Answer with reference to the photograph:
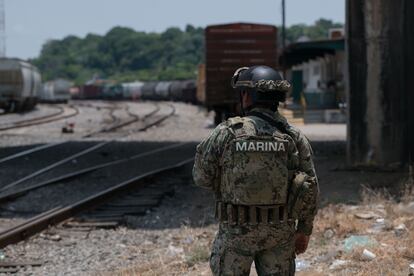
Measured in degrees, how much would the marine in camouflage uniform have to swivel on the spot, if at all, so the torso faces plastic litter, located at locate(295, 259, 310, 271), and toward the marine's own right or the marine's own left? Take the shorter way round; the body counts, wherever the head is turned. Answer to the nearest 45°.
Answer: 0° — they already face it

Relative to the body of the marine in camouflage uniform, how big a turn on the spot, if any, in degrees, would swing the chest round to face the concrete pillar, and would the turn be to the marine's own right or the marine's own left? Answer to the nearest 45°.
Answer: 0° — they already face it

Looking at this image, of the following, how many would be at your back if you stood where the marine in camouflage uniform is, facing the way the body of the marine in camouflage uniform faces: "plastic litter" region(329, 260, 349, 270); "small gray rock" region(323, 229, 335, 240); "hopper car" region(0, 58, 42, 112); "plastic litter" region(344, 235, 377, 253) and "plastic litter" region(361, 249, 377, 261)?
0

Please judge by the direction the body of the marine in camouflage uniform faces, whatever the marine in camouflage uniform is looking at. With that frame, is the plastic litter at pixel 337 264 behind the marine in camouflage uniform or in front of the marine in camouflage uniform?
in front

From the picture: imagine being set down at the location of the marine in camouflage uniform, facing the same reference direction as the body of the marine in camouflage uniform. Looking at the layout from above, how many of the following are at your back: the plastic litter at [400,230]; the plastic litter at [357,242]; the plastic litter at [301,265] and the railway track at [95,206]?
0

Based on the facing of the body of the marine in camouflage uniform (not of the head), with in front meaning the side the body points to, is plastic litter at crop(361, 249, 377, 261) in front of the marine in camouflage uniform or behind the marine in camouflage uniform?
in front

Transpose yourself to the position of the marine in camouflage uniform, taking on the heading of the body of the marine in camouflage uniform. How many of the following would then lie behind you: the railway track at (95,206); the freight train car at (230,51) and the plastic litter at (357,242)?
0

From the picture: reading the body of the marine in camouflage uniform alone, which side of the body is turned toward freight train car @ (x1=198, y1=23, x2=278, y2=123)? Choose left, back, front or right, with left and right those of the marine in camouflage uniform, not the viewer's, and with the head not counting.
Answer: front

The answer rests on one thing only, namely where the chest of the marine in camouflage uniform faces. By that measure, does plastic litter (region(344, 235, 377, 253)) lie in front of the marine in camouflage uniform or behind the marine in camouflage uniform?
in front

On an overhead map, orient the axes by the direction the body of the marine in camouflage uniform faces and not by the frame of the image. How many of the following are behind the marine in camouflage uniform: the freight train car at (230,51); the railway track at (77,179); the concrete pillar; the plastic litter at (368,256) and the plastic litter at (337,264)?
0

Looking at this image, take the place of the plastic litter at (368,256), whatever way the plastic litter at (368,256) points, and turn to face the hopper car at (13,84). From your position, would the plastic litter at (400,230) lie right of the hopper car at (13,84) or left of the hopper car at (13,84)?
right

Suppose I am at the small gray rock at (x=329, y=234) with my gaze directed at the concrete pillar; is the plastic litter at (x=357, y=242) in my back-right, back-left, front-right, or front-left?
back-right

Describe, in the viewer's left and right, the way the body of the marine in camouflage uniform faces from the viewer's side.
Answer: facing away from the viewer

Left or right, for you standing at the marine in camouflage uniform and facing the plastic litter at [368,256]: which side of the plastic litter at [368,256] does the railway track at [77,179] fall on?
left

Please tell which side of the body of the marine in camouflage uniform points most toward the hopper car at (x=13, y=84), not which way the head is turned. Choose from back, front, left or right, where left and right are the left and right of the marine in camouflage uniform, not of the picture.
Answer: front

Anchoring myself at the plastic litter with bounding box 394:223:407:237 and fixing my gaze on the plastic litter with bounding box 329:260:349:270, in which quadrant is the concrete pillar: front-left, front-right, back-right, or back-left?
back-right

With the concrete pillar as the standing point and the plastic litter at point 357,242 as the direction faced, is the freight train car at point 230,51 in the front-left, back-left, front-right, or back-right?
back-right
